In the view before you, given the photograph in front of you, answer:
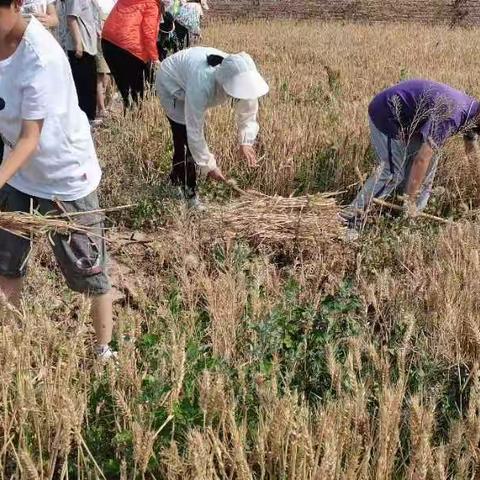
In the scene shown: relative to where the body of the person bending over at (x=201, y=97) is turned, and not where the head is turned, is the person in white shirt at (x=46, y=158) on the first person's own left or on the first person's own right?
on the first person's own right

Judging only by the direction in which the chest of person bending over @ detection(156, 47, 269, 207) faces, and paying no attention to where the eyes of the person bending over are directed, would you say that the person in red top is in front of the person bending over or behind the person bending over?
behind

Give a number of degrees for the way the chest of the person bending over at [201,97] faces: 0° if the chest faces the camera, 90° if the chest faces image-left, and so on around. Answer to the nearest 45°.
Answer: approximately 315°

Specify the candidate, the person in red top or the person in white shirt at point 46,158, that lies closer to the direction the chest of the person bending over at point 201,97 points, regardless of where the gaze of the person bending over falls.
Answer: the person in white shirt

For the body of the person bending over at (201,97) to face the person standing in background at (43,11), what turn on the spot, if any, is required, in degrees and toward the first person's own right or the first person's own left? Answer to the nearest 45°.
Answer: approximately 180°

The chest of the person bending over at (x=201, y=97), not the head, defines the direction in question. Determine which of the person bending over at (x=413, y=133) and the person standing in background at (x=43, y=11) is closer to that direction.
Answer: the person bending over

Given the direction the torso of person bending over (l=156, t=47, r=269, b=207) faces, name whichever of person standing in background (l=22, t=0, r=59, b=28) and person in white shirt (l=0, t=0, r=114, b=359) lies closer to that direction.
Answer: the person in white shirt
